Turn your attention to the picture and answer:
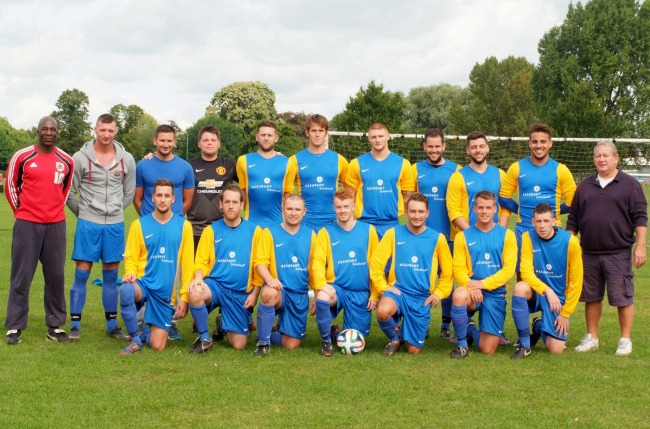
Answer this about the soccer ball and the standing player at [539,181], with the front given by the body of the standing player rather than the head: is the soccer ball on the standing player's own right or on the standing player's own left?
on the standing player's own right

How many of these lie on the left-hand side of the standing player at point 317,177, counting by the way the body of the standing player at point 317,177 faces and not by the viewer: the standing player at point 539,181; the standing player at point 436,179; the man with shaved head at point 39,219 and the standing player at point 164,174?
2

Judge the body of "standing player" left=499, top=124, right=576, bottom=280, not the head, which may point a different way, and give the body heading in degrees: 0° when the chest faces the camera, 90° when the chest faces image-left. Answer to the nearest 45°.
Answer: approximately 0°

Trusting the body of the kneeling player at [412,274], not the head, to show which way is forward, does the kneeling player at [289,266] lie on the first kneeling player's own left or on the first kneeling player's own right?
on the first kneeling player's own right

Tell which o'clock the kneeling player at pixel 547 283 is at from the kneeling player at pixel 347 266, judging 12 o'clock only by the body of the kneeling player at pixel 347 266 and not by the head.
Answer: the kneeling player at pixel 547 283 is roughly at 9 o'clock from the kneeling player at pixel 347 266.

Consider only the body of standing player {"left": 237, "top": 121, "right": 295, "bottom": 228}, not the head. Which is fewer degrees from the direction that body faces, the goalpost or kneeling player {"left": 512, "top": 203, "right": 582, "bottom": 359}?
the kneeling player
